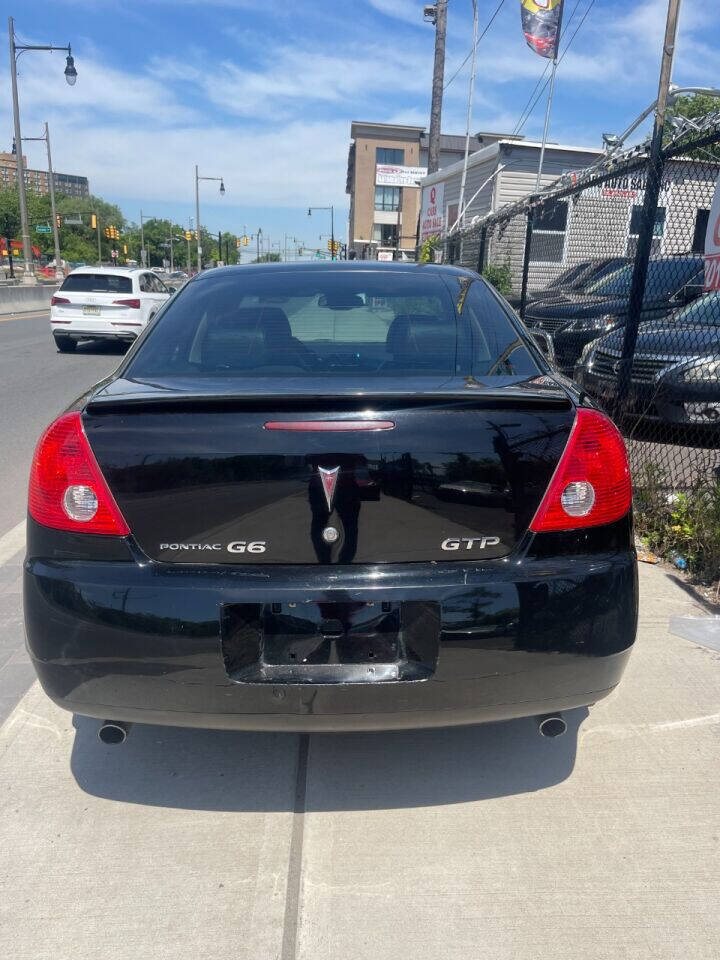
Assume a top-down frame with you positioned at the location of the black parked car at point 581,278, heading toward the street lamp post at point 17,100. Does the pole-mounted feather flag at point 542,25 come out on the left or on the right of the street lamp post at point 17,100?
right

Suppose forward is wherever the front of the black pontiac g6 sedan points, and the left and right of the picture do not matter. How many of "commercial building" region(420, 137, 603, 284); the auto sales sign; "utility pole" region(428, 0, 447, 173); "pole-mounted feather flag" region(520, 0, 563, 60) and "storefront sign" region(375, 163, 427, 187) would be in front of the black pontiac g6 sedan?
5

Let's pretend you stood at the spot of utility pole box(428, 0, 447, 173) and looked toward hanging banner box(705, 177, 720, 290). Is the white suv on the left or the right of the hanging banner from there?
right

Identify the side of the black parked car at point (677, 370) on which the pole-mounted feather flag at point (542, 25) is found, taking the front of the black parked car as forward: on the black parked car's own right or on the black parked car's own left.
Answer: on the black parked car's own right

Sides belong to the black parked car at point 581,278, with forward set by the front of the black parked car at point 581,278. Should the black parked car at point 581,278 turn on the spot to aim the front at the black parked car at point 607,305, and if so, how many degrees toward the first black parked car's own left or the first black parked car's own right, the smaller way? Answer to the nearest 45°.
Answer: approximately 45° to the first black parked car's own left

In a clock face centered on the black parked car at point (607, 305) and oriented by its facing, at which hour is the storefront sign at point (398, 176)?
The storefront sign is roughly at 4 o'clock from the black parked car.

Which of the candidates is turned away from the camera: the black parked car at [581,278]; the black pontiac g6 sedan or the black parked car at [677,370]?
the black pontiac g6 sedan

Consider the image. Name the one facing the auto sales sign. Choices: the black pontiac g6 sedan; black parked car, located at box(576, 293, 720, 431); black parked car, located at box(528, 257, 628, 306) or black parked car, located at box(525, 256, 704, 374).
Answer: the black pontiac g6 sedan

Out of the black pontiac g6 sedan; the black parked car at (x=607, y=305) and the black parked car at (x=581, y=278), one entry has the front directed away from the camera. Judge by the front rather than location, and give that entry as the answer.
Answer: the black pontiac g6 sedan

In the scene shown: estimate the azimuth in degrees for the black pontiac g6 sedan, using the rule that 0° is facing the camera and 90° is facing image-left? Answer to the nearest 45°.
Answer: approximately 180°

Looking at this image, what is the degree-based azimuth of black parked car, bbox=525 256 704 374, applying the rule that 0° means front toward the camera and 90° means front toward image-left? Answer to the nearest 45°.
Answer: approximately 45°

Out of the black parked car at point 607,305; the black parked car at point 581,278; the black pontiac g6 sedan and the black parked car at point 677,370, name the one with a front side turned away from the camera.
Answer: the black pontiac g6 sedan

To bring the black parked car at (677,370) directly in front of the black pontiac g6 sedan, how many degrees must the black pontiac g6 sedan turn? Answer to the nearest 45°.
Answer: approximately 45° to its right

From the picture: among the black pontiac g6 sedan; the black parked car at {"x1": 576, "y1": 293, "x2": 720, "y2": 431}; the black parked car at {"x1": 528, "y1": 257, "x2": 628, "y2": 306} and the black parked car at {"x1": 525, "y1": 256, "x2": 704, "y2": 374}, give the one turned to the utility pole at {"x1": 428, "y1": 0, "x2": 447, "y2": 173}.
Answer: the black pontiac g6 sedan
